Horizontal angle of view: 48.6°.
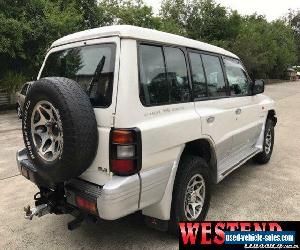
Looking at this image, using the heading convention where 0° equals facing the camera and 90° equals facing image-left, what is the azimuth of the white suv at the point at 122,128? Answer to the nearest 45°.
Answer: approximately 225°
